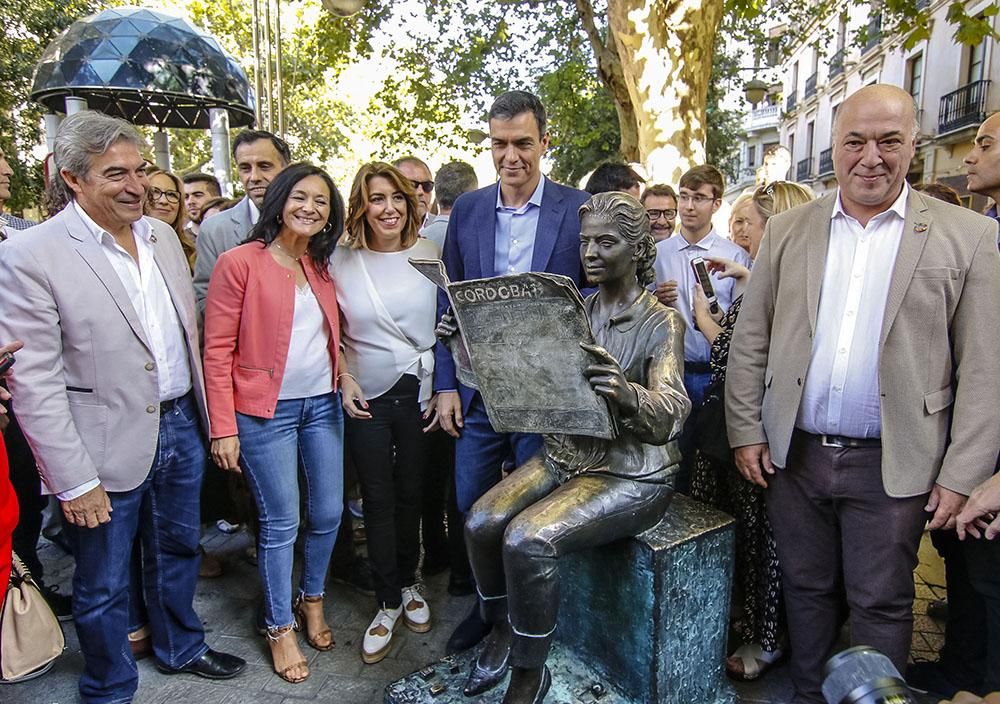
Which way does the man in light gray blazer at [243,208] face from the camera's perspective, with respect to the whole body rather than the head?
toward the camera

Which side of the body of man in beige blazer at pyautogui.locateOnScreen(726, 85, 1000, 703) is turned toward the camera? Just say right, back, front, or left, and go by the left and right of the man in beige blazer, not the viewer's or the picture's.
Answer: front

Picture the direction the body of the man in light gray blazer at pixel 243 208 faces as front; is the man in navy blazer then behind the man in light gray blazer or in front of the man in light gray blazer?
in front

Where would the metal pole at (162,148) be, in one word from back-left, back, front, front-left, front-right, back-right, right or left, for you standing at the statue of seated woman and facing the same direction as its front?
right

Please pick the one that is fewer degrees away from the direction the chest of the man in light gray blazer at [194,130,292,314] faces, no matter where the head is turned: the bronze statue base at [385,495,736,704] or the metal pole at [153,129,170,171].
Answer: the bronze statue base

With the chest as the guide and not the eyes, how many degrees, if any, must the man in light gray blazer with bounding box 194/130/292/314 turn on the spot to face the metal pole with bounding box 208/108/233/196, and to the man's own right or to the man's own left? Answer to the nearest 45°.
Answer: approximately 180°

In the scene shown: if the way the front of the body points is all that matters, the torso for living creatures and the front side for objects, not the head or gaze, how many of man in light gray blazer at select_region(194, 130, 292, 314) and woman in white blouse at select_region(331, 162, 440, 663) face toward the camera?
2

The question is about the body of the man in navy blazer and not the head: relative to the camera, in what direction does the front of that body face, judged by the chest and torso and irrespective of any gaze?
toward the camera

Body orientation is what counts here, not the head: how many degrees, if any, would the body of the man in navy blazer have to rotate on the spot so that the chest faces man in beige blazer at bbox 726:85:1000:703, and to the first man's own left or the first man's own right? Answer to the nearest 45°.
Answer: approximately 45° to the first man's own left

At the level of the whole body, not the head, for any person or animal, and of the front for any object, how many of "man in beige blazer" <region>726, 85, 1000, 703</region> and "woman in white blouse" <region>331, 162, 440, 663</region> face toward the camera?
2
